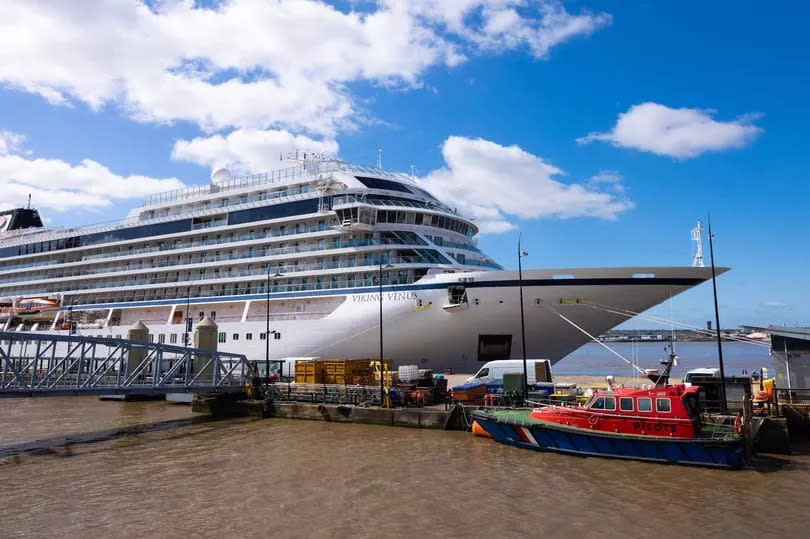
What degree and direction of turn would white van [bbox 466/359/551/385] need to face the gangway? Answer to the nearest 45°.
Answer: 0° — it already faces it

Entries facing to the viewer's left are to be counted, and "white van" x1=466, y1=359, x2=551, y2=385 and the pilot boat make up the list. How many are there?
2

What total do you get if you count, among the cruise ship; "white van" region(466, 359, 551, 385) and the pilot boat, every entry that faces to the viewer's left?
2

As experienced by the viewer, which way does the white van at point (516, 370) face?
facing to the left of the viewer

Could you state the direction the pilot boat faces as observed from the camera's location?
facing to the left of the viewer

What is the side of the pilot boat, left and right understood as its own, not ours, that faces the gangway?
front

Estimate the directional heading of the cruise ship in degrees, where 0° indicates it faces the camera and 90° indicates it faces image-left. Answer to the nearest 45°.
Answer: approximately 315°

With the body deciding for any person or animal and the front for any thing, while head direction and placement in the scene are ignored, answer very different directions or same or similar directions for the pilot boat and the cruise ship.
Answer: very different directions

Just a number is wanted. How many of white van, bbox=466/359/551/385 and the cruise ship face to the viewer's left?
1

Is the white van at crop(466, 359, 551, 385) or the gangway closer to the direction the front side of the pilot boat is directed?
the gangway

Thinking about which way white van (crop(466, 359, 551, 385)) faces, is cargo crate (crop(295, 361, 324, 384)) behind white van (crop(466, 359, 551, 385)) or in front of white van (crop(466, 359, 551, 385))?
in front
